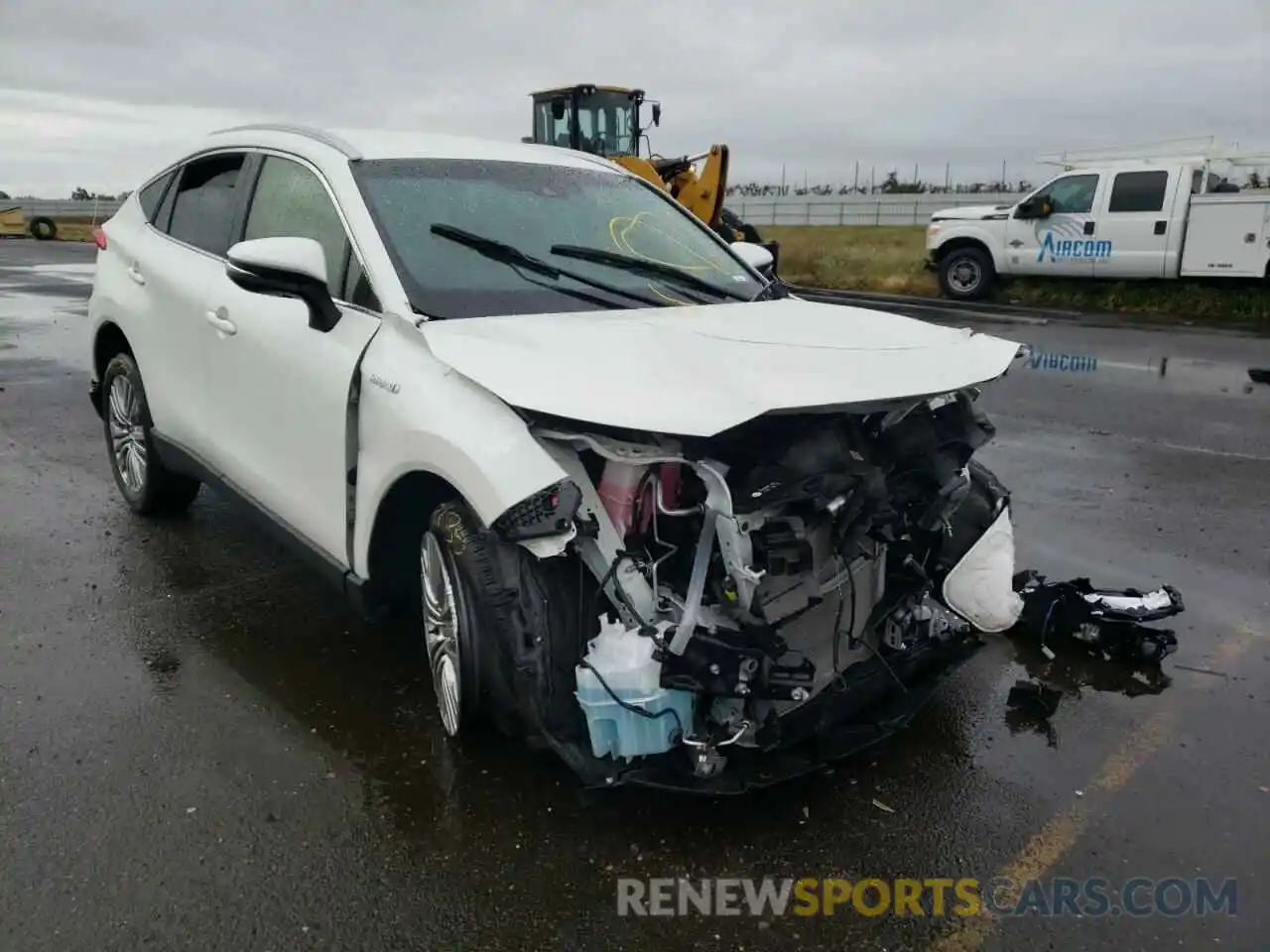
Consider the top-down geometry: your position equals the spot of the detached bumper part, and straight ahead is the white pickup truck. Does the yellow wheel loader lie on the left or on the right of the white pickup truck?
left

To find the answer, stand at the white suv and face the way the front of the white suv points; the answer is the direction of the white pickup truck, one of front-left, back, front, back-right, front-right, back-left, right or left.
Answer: left

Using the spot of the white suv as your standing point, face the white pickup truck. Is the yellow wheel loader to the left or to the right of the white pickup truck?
left

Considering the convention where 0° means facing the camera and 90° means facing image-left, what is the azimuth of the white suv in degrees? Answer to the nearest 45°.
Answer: approximately 315°

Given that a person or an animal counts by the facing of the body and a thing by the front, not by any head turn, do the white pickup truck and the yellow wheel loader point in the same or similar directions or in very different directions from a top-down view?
very different directions

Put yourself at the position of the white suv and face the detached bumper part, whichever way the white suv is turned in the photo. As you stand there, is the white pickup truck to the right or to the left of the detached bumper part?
left

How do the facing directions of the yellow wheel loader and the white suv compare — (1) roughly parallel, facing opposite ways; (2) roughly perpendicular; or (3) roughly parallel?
roughly parallel

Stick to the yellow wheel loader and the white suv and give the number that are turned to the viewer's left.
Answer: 0

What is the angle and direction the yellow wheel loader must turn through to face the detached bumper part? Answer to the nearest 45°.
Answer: approximately 45° to its right

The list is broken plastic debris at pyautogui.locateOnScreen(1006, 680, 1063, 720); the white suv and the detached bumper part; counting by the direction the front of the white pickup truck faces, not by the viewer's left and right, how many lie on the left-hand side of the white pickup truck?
3

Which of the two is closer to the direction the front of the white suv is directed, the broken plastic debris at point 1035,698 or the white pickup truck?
the broken plastic debris

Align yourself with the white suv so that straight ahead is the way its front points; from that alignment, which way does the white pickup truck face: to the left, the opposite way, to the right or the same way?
the opposite way

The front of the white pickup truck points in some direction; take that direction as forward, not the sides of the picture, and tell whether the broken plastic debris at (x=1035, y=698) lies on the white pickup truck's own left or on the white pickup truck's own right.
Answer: on the white pickup truck's own left

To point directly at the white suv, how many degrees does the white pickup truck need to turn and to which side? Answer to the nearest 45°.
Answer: approximately 90° to its left

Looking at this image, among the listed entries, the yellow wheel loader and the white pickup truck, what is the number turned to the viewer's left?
1

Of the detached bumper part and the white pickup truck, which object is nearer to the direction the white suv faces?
the detached bumper part

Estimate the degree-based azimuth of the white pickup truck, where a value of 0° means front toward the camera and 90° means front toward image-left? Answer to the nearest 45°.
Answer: approximately 90°

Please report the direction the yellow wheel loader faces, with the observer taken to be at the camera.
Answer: facing the viewer and to the right of the viewer
